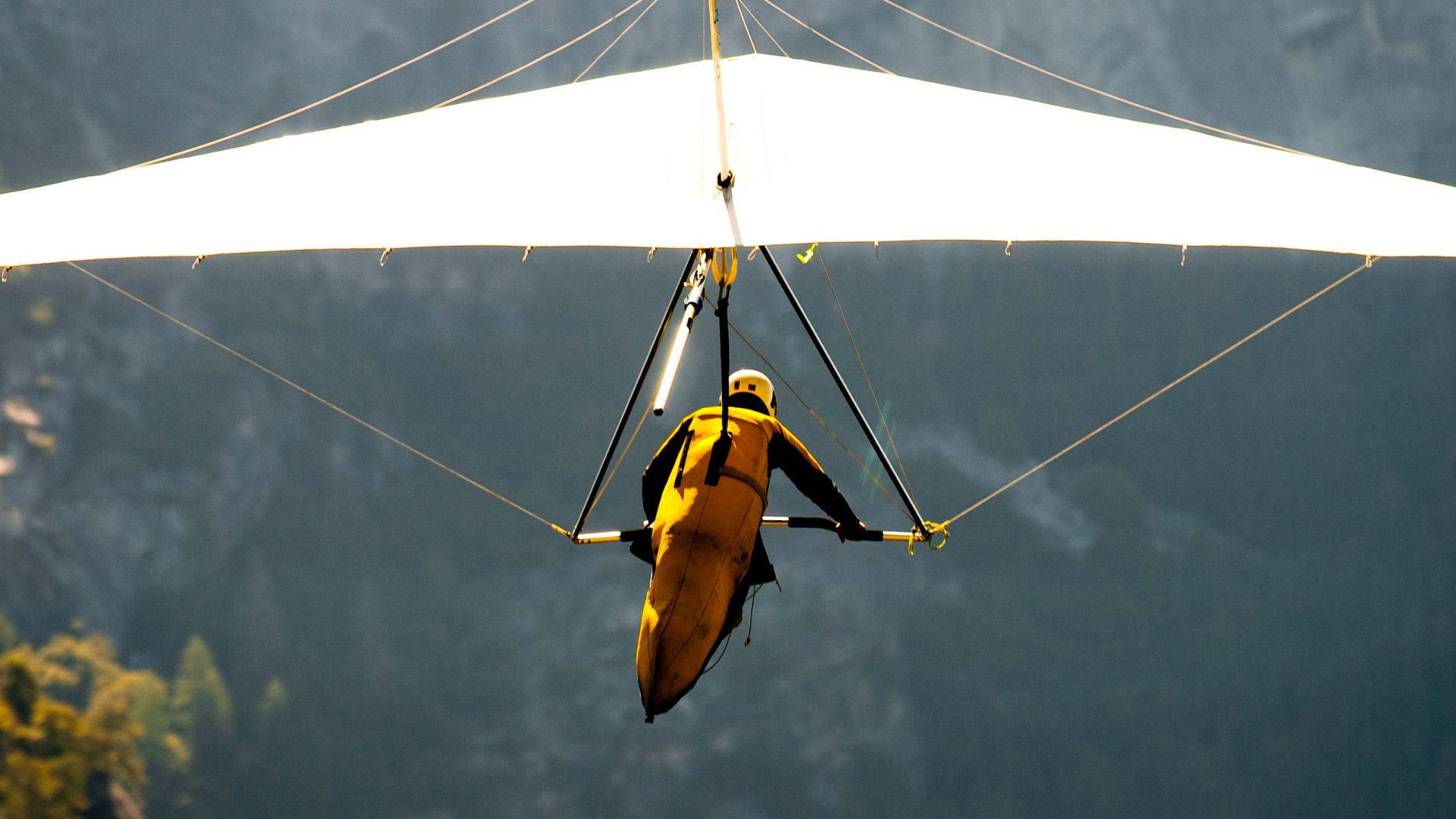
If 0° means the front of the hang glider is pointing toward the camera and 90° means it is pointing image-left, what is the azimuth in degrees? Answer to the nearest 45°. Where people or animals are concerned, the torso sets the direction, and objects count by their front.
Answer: approximately 180°
